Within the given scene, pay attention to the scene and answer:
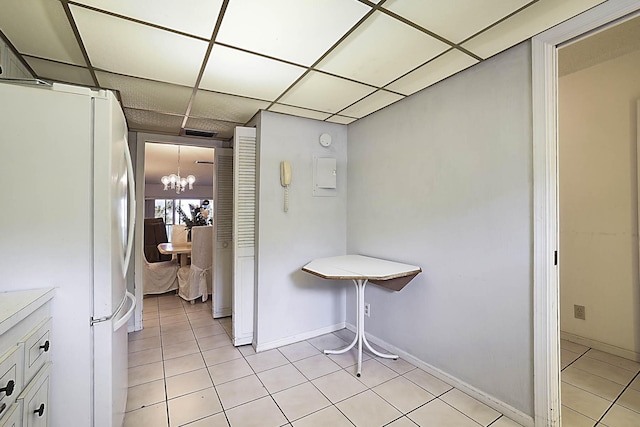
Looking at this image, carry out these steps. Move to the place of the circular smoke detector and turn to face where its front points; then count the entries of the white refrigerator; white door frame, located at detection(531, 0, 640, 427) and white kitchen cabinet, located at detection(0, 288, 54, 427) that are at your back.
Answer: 0

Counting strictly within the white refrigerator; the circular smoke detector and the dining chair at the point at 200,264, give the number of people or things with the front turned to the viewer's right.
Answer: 1

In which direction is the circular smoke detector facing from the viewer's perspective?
toward the camera

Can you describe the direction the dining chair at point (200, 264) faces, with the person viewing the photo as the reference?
facing away from the viewer and to the left of the viewer

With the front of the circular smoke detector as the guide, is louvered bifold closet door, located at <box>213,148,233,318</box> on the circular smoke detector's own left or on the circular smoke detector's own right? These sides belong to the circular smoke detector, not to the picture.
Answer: on the circular smoke detector's own right

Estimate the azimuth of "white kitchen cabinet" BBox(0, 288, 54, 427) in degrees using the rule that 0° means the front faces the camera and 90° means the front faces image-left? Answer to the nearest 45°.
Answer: approximately 315°

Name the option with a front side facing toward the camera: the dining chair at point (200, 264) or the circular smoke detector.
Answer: the circular smoke detector

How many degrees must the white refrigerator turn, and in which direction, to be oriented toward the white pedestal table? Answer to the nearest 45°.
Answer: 0° — it already faces it

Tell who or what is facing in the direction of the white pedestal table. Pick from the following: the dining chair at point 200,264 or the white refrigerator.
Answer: the white refrigerator

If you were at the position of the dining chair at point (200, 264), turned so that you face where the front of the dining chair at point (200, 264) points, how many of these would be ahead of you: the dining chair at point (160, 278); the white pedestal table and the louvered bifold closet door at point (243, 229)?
1

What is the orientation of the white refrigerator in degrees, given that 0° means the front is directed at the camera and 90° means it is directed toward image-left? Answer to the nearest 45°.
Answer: approximately 270°

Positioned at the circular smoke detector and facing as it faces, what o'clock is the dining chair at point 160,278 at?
The dining chair is roughly at 4 o'clock from the circular smoke detector.

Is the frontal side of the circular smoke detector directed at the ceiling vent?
no

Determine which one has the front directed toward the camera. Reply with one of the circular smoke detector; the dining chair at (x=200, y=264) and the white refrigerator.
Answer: the circular smoke detector

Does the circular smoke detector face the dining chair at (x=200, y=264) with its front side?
no

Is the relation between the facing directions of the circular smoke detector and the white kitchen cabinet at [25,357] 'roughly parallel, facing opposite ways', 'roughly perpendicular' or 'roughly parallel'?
roughly perpendicular

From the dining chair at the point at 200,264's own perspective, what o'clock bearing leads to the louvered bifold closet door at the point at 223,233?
The louvered bifold closet door is roughly at 7 o'clock from the dining chair.
